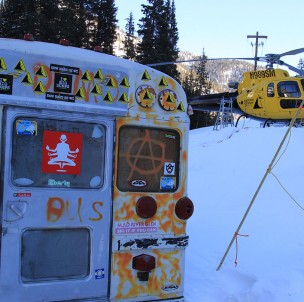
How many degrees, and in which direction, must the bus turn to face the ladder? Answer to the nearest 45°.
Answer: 0° — it already faces it

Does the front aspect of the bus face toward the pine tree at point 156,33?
yes

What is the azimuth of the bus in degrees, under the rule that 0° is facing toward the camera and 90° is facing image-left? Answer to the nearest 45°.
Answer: approximately 180°

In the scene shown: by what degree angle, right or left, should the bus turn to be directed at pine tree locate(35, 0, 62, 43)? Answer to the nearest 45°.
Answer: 0° — it already faces it

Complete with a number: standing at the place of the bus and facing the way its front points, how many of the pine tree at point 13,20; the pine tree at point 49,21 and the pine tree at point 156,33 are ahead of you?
3

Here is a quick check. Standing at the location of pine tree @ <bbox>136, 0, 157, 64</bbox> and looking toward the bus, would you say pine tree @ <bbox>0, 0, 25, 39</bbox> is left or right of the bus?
right

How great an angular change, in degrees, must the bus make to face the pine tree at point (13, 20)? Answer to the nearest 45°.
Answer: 0° — it already faces it

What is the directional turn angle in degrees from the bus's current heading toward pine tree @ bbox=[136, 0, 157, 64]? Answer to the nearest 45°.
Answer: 0° — it already faces it

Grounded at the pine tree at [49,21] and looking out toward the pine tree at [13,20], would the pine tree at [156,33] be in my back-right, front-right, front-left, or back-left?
back-right

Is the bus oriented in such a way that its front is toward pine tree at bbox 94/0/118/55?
yes
